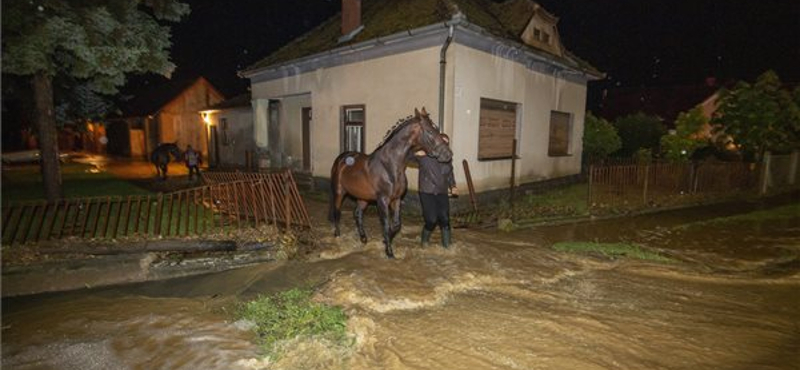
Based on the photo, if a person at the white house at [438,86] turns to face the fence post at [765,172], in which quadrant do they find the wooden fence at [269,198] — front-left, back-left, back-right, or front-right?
back-right

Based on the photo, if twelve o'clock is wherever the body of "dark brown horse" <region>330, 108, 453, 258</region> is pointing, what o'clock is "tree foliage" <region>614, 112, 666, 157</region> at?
The tree foliage is roughly at 9 o'clock from the dark brown horse.

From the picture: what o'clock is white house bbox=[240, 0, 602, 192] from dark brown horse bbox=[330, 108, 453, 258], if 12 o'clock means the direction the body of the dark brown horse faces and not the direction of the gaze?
The white house is roughly at 8 o'clock from the dark brown horse.

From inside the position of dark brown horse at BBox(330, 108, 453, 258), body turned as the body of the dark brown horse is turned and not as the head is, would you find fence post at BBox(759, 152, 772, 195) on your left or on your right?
on your left

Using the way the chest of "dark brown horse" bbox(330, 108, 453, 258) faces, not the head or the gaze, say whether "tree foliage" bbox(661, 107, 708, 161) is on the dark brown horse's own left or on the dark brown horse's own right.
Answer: on the dark brown horse's own left

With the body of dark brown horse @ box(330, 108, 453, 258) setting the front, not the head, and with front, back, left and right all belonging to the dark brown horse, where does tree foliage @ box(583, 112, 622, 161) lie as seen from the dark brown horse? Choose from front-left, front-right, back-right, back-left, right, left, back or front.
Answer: left

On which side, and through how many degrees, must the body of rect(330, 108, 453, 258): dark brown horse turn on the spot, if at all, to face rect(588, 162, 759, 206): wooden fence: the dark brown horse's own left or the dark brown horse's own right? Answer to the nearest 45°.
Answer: approximately 90° to the dark brown horse's own left

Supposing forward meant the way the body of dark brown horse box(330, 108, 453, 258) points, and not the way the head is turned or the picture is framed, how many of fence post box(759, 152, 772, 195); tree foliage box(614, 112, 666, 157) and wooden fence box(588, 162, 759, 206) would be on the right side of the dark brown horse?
0

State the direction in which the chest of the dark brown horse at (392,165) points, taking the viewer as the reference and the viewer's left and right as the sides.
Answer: facing the viewer and to the right of the viewer

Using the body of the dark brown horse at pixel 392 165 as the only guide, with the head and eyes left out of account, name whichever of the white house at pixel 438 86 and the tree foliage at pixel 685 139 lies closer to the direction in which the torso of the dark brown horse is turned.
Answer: the tree foliage

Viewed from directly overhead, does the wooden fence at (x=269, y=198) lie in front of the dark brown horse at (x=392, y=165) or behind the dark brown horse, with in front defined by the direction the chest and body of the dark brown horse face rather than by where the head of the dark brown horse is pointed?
behind

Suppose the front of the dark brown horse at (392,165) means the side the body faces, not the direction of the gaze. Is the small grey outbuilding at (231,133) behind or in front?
behind
